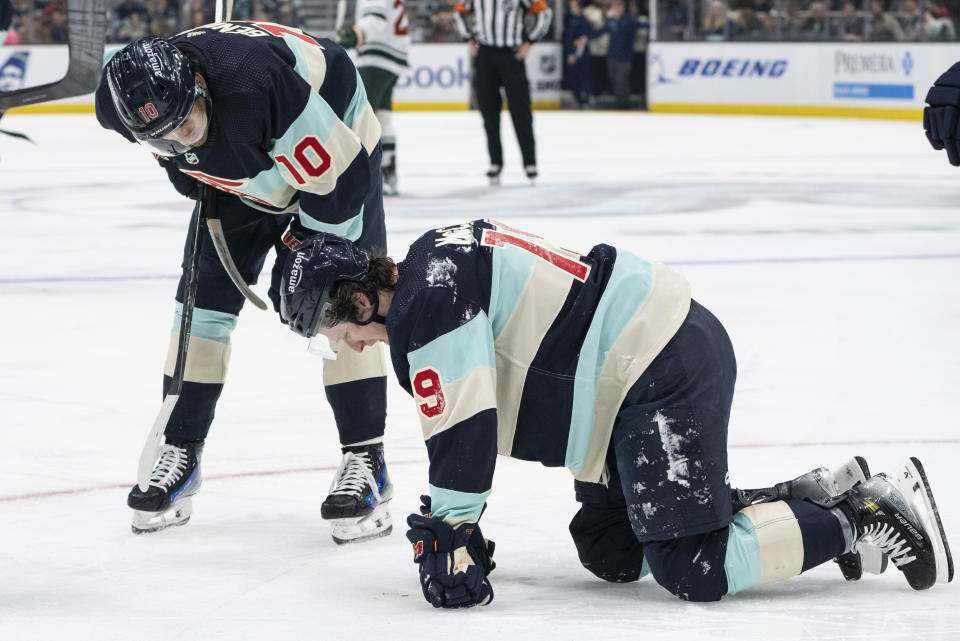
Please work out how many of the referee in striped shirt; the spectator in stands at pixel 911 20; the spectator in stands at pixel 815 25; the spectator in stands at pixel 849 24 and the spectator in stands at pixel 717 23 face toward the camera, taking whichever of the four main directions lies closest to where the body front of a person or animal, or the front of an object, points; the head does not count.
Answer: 5

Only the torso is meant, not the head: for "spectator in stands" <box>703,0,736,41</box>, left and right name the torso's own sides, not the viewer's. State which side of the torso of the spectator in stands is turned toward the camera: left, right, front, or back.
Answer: front

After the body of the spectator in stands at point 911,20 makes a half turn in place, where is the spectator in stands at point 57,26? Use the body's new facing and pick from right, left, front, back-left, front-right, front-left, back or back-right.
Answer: left

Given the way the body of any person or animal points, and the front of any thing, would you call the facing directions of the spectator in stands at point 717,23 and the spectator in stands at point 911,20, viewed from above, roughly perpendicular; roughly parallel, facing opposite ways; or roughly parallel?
roughly parallel

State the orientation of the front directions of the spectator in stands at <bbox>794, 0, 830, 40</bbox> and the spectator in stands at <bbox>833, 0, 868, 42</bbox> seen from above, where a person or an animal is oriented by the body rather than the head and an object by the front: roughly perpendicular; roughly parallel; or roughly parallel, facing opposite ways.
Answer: roughly parallel

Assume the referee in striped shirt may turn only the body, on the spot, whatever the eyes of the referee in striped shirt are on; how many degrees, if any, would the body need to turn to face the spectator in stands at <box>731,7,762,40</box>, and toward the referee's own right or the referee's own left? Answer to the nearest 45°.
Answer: approximately 180°

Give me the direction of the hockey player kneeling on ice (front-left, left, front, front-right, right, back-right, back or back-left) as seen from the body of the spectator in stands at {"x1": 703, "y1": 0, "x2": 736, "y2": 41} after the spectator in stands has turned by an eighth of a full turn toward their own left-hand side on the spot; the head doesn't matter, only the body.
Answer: front-right

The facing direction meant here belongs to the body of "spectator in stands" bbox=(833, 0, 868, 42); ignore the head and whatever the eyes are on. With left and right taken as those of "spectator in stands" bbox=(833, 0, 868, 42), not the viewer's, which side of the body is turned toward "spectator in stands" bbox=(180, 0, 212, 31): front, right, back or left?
right

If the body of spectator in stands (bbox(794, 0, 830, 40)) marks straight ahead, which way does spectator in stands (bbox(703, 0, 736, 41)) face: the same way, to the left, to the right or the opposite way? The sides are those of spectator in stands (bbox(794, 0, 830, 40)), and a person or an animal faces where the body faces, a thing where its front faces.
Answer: the same way

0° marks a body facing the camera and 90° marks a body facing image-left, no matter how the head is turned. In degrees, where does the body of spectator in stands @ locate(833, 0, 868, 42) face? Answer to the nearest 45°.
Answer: approximately 0°

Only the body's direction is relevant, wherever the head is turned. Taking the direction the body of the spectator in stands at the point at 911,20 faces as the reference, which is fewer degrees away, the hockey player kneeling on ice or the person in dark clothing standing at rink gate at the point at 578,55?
the hockey player kneeling on ice

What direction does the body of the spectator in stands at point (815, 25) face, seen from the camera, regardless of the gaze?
toward the camera

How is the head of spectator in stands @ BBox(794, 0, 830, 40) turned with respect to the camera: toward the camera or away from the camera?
toward the camera

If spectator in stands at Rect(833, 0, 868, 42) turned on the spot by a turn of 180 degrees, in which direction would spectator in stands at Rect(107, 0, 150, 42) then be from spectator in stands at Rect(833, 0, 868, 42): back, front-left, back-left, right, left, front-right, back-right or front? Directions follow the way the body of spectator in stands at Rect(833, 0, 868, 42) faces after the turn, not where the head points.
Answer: left

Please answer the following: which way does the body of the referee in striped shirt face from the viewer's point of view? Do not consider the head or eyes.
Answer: toward the camera

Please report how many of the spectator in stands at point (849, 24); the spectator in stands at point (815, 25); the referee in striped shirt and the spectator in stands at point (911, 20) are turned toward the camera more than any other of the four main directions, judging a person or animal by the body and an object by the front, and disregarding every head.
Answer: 4
